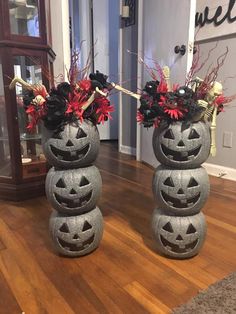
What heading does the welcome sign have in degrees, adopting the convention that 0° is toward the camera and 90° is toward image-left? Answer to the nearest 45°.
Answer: approximately 45°

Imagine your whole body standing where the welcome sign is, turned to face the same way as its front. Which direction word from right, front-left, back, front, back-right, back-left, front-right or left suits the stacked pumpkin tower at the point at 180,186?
front-left

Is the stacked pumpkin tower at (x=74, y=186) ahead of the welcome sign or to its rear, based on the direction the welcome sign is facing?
ahead

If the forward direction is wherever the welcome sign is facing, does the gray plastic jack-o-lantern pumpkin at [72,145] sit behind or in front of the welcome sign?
in front

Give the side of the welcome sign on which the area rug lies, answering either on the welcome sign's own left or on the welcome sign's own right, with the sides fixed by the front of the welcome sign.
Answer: on the welcome sign's own left

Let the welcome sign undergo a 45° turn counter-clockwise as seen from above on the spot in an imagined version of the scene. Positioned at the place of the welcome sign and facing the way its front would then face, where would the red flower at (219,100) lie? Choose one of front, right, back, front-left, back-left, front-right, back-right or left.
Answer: front

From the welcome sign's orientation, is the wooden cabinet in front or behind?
in front
